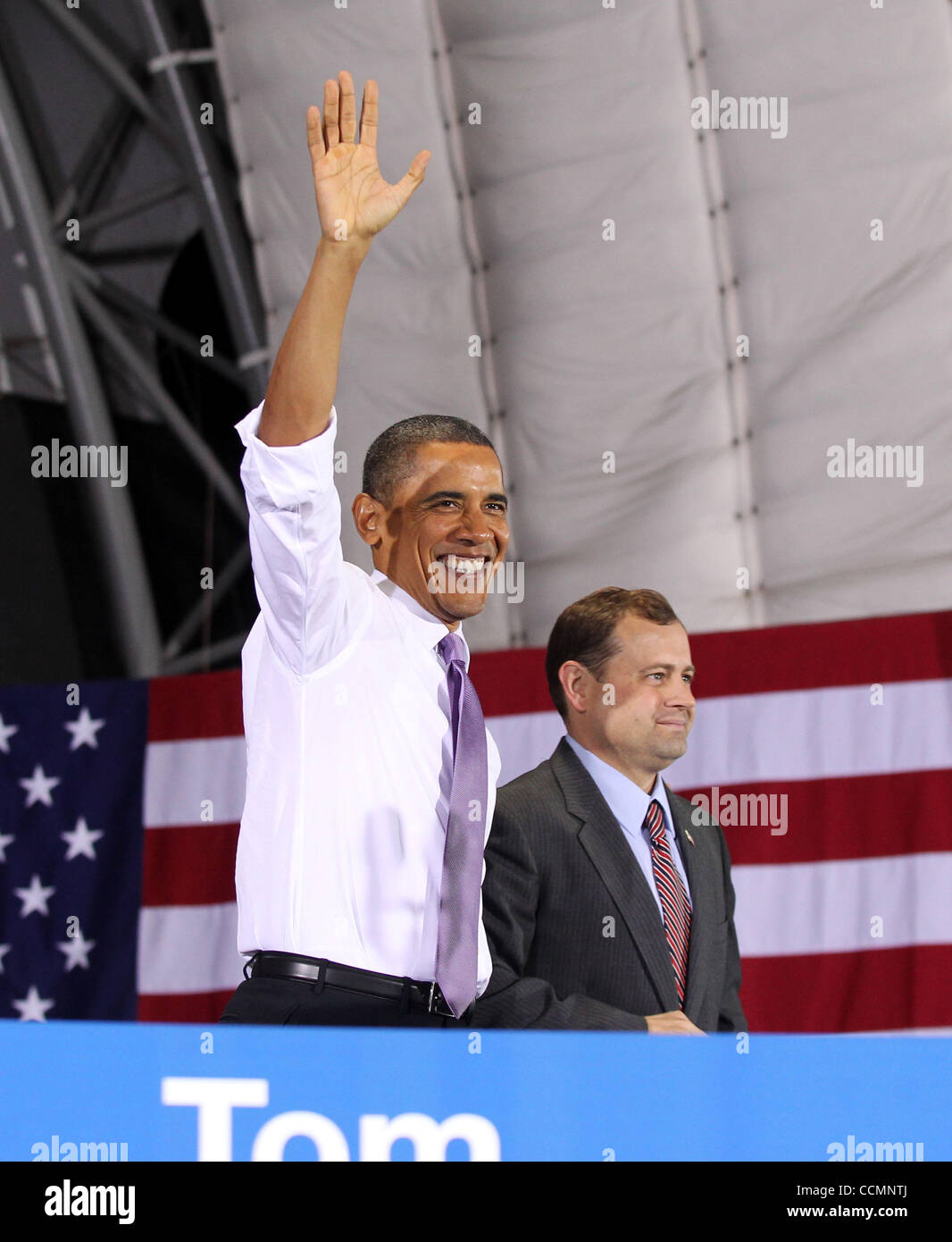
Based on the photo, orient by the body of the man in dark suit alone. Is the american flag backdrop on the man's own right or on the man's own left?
on the man's own left

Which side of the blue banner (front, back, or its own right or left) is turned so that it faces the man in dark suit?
back

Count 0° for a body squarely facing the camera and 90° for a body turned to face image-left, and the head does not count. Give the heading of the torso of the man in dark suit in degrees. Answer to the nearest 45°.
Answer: approximately 315°

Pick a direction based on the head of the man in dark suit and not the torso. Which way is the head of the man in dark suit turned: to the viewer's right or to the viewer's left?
to the viewer's right
